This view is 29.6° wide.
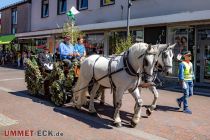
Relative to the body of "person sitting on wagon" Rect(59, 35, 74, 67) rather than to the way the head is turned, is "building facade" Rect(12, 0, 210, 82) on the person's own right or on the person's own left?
on the person's own left

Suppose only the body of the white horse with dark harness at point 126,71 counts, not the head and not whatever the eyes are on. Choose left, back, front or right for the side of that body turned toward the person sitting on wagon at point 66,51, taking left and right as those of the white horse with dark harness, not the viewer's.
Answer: back

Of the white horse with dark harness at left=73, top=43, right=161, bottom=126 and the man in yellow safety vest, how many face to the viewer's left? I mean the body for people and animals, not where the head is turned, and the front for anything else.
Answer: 0

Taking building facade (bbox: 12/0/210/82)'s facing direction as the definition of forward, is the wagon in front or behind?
in front

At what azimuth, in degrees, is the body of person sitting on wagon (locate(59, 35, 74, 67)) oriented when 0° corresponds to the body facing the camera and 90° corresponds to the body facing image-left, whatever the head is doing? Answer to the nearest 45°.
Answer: approximately 315°

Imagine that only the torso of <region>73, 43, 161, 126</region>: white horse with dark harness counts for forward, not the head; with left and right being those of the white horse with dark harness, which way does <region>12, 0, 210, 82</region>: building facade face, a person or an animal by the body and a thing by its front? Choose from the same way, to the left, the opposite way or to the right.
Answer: to the right

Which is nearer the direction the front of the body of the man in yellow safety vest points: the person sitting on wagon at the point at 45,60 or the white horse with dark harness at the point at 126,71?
the white horse with dark harness

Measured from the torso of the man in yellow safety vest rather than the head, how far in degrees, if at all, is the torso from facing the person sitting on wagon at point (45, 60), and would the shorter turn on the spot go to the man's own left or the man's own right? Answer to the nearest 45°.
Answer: approximately 135° to the man's own right

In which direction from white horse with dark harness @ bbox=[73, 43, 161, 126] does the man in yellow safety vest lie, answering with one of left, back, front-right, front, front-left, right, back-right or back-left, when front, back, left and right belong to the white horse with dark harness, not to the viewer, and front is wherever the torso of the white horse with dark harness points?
left

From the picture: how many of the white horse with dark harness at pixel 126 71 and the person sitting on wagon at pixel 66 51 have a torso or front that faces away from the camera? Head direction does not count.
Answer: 0
